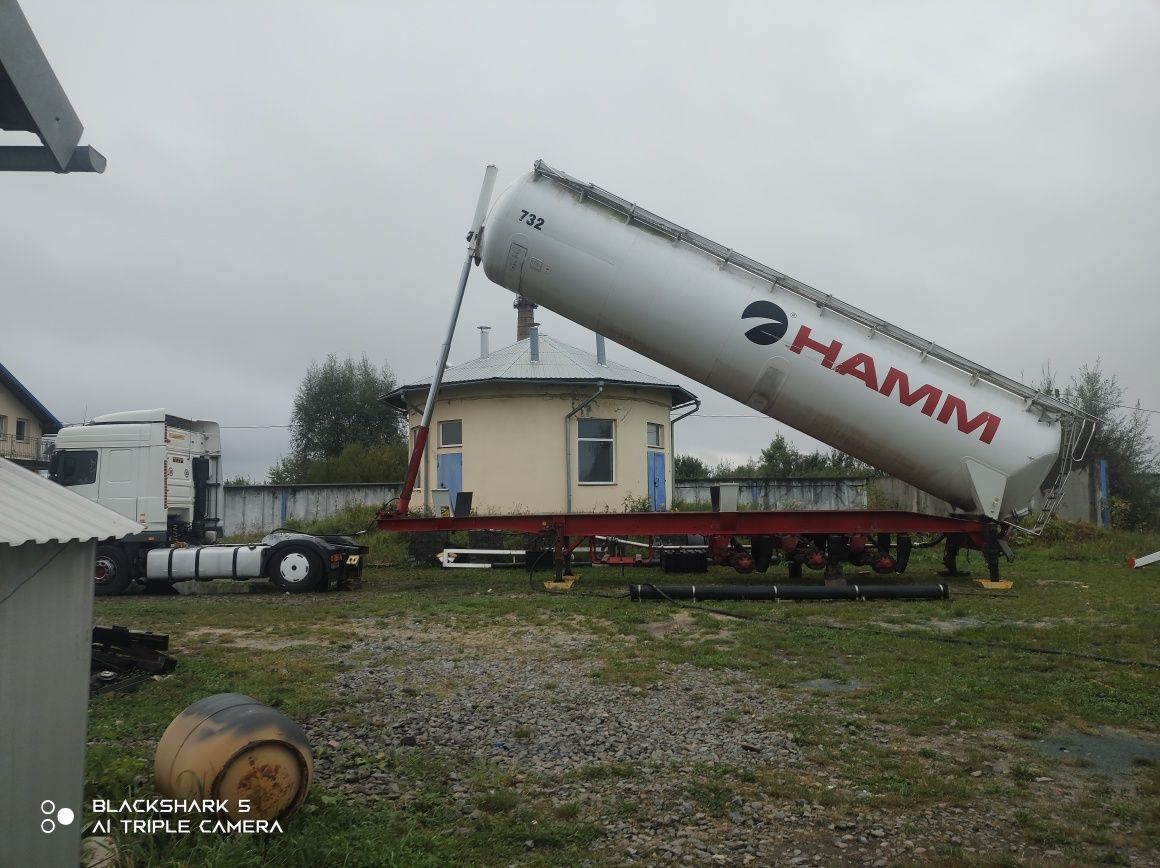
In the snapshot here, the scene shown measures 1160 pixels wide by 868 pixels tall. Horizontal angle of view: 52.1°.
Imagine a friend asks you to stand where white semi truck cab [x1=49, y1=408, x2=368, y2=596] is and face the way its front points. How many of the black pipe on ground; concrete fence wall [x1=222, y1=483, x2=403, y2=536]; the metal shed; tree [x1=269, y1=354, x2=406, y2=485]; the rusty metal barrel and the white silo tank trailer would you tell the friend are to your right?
2

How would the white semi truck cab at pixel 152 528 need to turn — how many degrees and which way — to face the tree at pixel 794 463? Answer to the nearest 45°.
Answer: approximately 135° to its right

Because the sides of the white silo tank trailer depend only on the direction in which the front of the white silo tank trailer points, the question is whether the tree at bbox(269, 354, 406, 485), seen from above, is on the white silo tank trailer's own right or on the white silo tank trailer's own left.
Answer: on the white silo tank trailer's own right

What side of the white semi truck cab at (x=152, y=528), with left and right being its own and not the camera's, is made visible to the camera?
left

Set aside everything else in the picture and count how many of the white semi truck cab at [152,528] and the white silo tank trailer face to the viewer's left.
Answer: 2

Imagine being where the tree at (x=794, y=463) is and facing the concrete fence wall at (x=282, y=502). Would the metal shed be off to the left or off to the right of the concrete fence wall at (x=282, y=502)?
left

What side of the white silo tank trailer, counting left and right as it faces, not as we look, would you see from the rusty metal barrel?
left

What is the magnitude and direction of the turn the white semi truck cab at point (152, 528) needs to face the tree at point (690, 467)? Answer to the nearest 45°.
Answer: approximately 135° to its right

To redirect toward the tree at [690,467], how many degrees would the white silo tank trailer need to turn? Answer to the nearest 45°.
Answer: approximately 90° to its right

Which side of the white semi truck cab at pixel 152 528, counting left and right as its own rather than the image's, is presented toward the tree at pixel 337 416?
right

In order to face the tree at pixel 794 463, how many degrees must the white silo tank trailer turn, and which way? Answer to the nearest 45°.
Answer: approximately 90° to its right

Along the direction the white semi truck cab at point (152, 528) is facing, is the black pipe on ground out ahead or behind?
behind

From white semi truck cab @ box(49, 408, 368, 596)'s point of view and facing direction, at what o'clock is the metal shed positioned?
The metal shed is roughly at 9 o'clock from the white semi truck cab.

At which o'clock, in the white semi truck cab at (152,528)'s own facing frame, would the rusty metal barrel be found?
The rusty metal barrel is roughly at 9 o'clock from the white semi truck cab.

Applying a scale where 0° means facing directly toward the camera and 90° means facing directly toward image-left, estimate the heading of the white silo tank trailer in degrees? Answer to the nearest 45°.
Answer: approximately 90°
